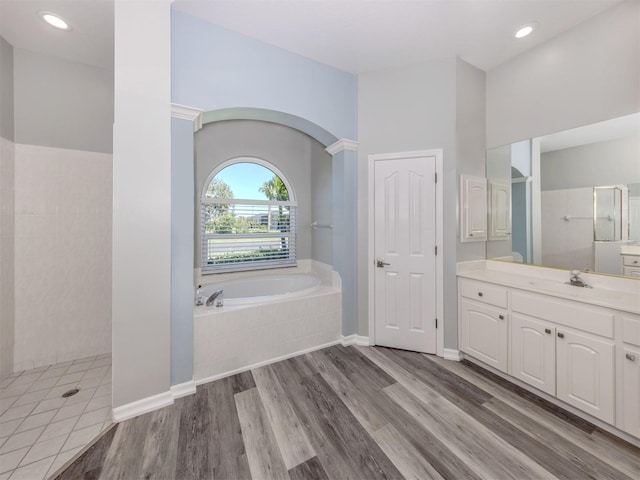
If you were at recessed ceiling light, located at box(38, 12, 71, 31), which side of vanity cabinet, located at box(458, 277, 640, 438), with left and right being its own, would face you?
front

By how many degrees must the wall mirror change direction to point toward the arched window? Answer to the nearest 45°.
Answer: approximately 45° to its right

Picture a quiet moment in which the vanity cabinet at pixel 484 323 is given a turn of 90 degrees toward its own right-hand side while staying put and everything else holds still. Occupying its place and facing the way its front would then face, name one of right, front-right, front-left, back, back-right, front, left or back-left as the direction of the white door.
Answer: front-left

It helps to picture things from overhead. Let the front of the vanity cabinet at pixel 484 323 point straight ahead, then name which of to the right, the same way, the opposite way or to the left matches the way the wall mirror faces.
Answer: the same way

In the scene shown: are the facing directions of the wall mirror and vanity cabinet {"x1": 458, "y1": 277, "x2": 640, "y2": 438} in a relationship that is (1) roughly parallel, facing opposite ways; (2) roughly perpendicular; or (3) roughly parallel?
roughly parallel

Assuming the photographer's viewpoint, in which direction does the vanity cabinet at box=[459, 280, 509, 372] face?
facing the viewer and to the left of the viewer

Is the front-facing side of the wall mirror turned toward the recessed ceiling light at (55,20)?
yes

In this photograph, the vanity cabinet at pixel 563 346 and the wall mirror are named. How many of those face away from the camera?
0

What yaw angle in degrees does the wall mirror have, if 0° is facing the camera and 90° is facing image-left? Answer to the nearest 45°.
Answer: approximately 45°

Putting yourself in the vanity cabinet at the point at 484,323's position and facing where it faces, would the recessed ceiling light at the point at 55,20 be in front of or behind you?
in front
